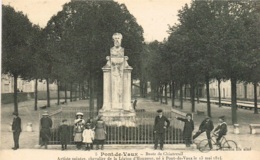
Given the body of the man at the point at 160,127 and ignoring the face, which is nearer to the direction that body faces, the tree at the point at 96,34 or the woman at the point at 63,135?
the woman

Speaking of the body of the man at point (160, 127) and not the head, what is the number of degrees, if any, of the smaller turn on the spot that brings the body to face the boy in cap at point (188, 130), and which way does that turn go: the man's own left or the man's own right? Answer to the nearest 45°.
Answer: approximately 135° to the man's own left

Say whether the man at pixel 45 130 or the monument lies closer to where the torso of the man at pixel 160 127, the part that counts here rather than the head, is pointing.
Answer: the man

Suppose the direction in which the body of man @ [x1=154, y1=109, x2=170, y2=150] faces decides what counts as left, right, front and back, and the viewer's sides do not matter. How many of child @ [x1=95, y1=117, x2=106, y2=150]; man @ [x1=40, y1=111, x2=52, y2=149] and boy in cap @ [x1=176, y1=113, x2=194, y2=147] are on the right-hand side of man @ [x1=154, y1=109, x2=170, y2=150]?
2

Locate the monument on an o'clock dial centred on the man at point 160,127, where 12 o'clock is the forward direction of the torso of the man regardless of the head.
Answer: The monument is roughly at 5 o'clock from the man.

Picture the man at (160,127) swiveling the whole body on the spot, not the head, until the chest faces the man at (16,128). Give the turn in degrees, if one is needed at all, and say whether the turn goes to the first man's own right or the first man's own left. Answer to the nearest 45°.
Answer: approximately 90° to the first man's own right

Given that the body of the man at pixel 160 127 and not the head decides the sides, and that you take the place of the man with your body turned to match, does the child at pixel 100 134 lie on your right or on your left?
on your right

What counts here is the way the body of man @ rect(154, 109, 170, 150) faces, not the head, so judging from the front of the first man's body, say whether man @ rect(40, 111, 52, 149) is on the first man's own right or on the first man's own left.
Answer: on the first man's own right

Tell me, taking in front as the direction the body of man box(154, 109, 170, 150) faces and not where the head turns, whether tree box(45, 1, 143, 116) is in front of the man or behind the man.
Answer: behind

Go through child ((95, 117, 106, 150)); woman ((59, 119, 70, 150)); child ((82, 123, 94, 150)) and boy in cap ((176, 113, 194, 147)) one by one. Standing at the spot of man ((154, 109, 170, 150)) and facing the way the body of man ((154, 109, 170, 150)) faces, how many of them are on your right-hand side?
3

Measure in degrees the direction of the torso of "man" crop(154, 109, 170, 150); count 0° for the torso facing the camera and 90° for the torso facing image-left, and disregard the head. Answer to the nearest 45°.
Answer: approximately 0°

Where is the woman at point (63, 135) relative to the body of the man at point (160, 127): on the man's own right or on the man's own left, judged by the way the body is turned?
on the man's own right
